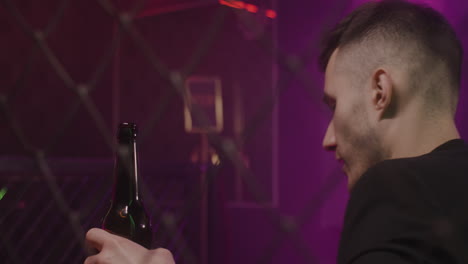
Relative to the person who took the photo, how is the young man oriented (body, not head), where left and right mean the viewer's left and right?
facing away from the viewer and to the left of the viewer

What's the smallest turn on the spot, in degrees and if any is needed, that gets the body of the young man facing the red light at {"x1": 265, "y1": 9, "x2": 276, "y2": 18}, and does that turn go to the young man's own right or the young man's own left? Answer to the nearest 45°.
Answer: approximately 45° to the young man's own right
